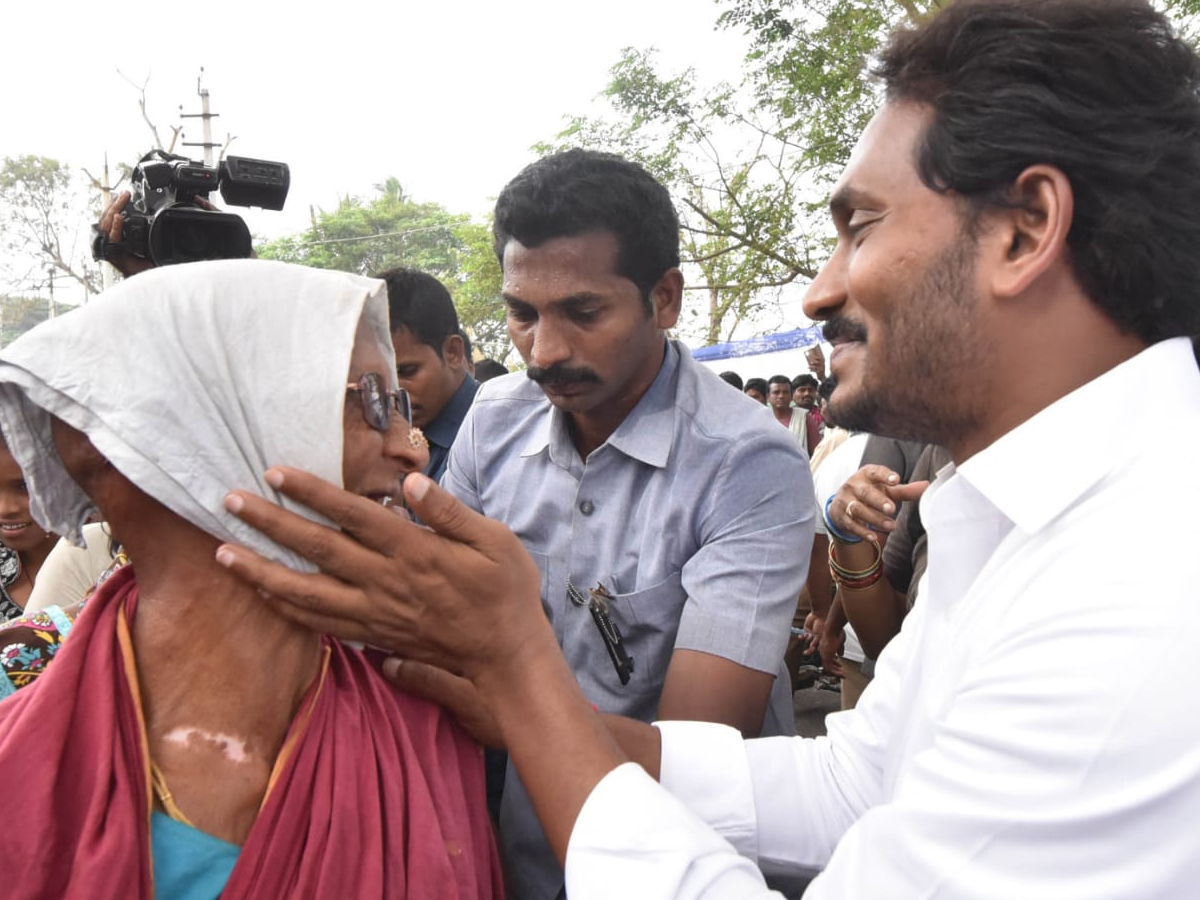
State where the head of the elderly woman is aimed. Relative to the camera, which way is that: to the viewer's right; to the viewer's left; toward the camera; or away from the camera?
to the viewer's right

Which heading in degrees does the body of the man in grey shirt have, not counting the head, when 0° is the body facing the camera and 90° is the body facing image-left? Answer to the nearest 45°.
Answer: approximately 45°

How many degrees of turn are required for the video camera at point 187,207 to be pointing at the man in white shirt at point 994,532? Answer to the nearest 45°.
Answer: approximately 45° to its right

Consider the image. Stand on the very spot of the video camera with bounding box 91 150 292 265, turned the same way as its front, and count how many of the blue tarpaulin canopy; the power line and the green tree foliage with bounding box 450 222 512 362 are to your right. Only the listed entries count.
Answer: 0

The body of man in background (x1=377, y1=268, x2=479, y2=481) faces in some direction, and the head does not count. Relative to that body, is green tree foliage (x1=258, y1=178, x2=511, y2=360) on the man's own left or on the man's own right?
on the man's own right

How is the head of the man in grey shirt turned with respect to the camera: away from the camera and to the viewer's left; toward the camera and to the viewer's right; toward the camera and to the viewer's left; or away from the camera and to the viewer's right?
toward the camera and to the viewer's left

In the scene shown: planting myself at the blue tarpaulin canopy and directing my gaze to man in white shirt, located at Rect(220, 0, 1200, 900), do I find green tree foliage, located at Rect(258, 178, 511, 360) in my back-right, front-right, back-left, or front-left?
back-right

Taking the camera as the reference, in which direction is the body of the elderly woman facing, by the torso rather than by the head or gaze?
toward the camera

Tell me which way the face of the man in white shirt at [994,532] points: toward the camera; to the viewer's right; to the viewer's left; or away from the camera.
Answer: to the viewer's left

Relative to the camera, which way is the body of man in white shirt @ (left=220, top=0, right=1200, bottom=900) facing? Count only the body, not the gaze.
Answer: to the viewer's left

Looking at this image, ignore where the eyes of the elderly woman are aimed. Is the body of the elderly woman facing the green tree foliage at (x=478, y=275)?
no

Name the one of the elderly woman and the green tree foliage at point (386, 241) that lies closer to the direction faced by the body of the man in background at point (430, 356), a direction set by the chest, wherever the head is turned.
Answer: the elderly woman

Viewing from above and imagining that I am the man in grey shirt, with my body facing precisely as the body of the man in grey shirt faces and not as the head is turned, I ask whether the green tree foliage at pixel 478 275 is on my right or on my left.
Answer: on my right

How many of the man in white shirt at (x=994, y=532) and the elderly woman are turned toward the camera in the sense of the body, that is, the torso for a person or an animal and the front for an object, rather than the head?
1
